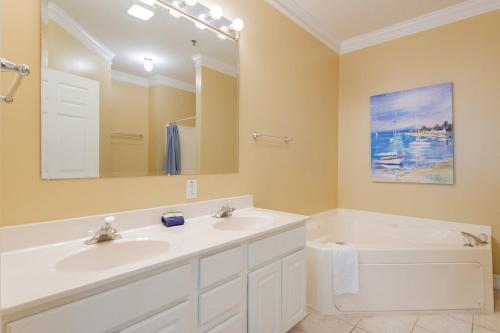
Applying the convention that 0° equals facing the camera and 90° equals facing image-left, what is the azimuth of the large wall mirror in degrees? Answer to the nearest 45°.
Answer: approximately 315°

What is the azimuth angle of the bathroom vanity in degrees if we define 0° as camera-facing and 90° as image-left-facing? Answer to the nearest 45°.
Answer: approximately 315°

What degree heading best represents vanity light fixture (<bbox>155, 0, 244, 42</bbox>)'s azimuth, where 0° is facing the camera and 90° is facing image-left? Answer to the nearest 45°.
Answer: approximately 315°
